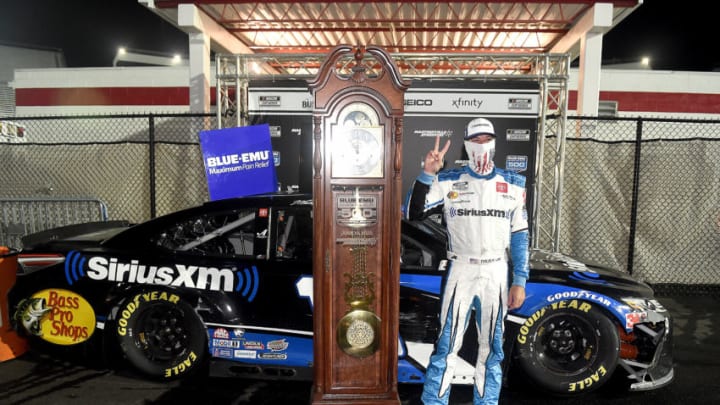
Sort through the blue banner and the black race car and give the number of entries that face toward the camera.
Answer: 1

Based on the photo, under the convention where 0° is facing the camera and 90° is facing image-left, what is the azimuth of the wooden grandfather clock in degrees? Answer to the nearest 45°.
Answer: approximately 0°

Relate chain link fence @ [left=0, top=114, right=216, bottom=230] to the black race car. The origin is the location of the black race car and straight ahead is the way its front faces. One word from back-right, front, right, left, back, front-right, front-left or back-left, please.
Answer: back-left

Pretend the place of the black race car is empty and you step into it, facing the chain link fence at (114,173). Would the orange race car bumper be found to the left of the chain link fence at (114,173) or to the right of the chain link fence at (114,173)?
left

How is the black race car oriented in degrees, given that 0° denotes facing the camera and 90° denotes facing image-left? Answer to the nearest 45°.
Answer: approximately 270°

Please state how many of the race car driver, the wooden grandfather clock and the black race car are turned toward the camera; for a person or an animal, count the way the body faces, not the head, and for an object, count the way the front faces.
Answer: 2

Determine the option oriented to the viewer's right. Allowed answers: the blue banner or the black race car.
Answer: the black race car

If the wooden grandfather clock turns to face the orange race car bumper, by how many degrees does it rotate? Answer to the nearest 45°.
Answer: approximately 90° to its right
